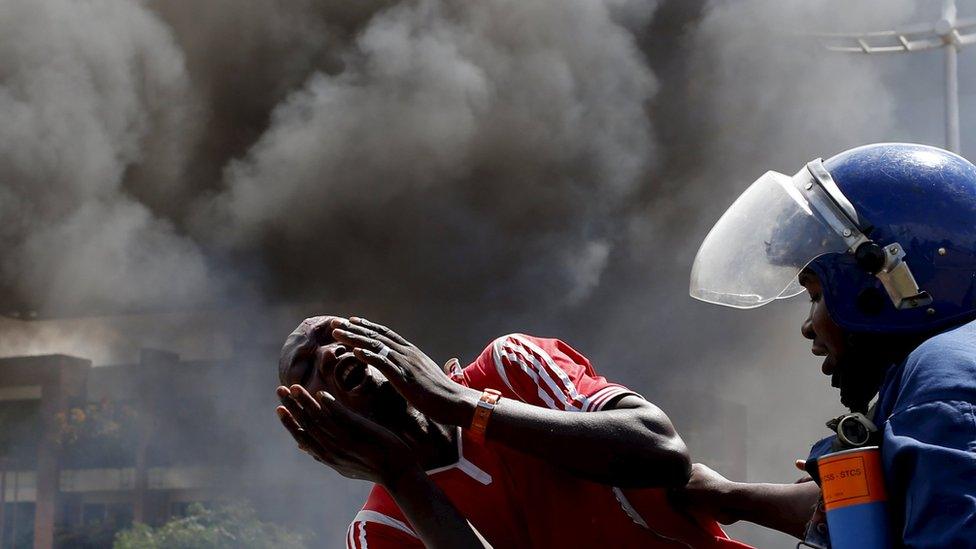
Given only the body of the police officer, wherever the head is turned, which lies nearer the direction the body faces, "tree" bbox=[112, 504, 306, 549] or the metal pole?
the tree

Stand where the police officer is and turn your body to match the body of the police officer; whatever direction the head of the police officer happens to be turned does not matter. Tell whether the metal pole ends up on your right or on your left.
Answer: on your right

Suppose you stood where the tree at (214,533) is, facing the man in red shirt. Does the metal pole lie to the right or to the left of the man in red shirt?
left

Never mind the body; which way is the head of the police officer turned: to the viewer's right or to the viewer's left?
to the viewer's left

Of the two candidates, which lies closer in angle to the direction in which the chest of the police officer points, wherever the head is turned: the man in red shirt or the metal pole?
the man in red shirt

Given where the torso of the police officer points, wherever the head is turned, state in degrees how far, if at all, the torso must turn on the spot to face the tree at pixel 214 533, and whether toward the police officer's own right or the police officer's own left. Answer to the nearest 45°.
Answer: approximately 45° to the police officer's own right

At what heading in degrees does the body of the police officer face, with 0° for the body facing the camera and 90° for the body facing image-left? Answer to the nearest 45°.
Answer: approximately 90°

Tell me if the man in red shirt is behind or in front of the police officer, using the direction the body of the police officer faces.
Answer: in front
